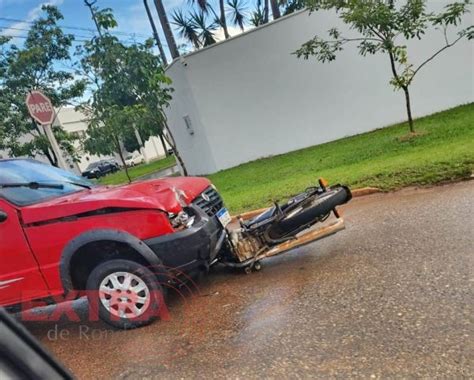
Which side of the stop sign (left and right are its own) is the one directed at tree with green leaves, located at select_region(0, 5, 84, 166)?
back

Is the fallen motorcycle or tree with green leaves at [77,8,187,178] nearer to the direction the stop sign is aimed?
the fallen motorcycle

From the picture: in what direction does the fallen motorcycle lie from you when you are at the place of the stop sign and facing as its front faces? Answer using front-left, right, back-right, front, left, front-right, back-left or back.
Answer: front-left

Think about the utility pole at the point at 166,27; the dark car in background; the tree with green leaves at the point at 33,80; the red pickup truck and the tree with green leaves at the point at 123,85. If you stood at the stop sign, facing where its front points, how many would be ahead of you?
1

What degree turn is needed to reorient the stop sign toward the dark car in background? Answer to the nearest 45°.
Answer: approximately 180°

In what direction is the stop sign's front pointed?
toward the camera

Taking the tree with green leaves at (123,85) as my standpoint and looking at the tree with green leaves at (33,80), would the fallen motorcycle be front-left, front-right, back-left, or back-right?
back-left

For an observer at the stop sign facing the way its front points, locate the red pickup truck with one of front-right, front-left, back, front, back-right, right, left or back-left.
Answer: front

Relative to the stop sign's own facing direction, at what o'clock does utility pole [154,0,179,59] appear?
The utility pole is roughly at 7 o'clock from the stop sign.

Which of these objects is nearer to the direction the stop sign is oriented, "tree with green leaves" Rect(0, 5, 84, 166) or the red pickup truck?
the red pickup truck

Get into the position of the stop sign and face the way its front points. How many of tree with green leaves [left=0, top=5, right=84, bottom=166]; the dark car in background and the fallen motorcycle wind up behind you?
2

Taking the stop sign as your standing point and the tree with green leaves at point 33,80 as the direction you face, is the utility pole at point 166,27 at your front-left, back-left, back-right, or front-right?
front-right

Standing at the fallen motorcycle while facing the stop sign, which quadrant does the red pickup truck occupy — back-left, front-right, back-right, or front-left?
front-left
